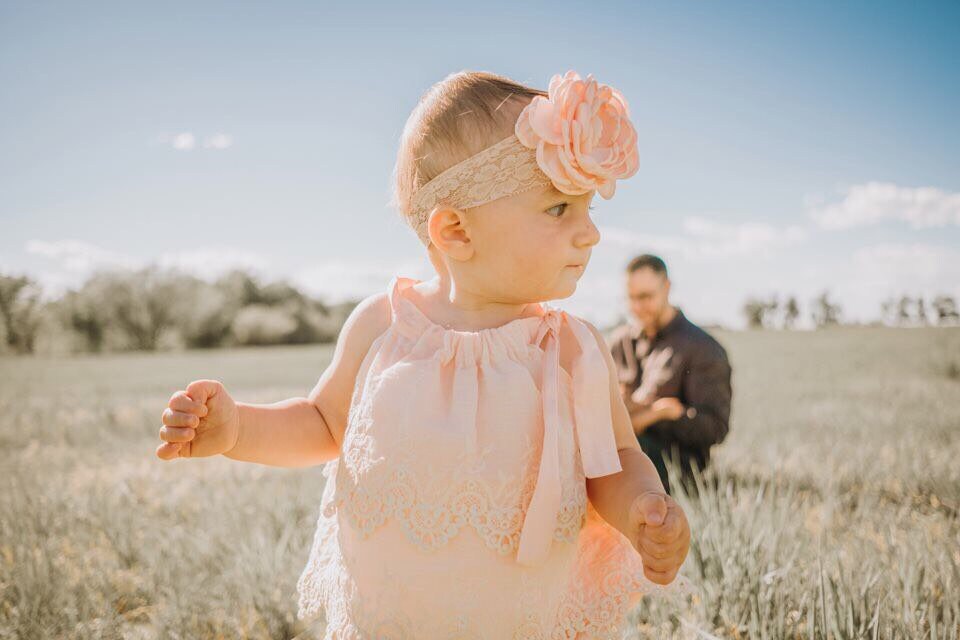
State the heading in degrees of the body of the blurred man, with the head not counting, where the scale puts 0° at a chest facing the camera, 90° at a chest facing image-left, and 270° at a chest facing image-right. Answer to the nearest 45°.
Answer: approximately 45°

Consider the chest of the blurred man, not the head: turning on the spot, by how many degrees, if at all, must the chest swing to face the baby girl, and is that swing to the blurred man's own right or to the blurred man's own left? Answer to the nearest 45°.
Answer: approximately 45° to the blurred man's own left

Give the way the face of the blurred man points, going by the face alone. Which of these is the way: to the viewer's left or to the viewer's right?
to the viewer's left

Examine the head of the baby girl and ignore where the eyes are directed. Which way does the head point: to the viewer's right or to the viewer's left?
to the viewer's right
